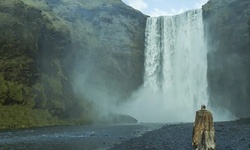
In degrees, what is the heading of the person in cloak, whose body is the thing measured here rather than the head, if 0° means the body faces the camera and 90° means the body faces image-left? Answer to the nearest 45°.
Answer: approximately 180°
